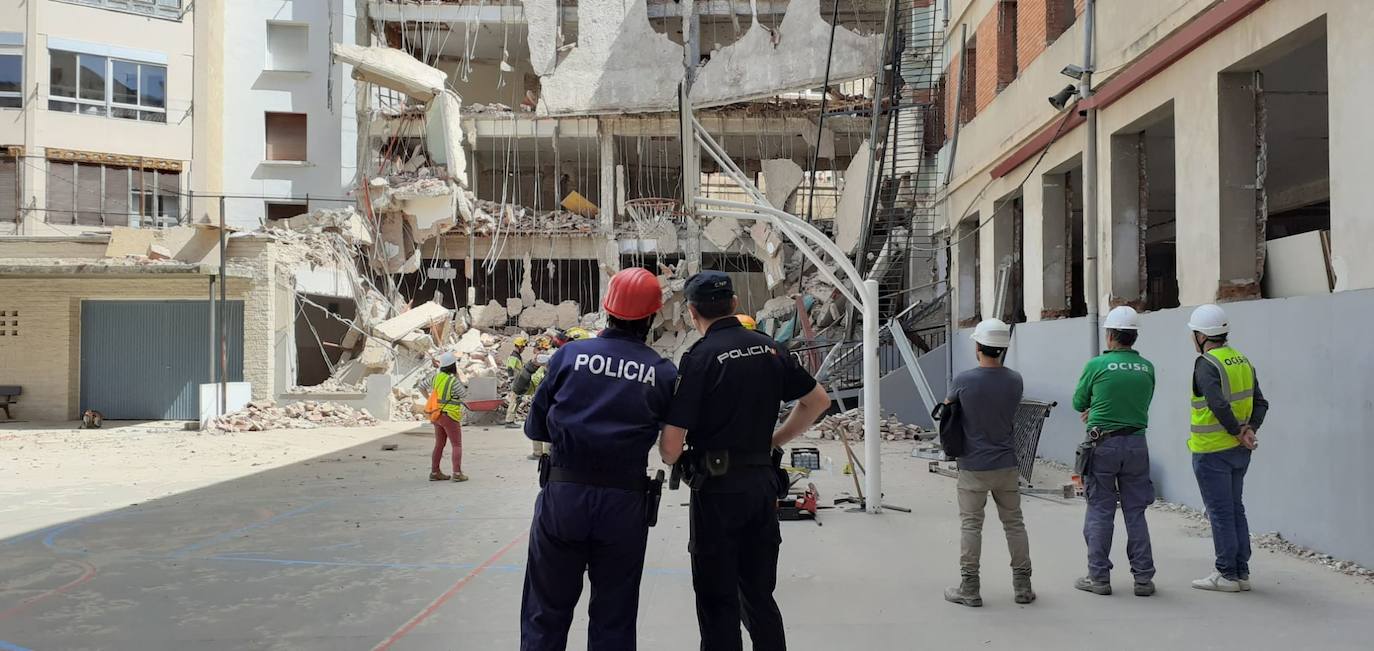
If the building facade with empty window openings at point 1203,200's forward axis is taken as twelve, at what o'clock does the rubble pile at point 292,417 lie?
The rubble pile is roughly at 2 o'clock from the building facade with empty window openings.

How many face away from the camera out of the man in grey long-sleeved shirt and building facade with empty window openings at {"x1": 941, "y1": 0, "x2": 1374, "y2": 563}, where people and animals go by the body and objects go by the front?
1

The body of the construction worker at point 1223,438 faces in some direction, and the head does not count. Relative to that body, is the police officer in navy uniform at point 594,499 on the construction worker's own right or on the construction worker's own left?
on the construction worker's own left

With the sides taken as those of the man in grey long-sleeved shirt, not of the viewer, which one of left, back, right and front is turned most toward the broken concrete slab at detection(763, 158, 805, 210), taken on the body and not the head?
front

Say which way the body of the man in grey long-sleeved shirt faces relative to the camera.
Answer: away from the camera

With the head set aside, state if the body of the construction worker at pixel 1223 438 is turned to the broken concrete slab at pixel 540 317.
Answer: yes

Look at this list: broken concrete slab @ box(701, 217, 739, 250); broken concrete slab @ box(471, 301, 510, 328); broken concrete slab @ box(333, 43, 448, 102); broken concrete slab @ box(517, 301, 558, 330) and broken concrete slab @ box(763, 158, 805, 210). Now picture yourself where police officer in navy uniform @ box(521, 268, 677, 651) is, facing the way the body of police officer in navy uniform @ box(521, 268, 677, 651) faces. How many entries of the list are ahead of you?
5

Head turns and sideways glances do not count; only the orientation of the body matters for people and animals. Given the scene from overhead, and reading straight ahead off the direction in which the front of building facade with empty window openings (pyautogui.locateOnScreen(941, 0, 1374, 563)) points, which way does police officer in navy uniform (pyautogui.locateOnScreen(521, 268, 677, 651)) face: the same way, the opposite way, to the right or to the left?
to the right

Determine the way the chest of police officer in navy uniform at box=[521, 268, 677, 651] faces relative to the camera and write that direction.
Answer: away from the camera

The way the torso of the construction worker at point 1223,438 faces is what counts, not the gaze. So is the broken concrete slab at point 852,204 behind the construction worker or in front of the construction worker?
in front

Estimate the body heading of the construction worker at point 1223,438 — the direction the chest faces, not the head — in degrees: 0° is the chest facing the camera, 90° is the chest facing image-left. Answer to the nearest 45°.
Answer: approximately 135°

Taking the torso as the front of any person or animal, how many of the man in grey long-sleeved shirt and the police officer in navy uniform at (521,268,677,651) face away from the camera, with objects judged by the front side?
2

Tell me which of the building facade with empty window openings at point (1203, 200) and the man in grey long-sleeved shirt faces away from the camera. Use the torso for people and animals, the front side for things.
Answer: the man in grey long-sleeved shirt

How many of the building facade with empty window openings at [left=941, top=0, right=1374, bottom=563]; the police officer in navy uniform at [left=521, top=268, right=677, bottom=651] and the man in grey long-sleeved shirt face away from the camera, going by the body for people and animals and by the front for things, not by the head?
2

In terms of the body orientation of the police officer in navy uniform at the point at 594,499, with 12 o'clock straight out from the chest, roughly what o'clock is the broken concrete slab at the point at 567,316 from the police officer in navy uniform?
The broken concrete slab is roughly at 12 o'clock from the police officer in navy uniform.
